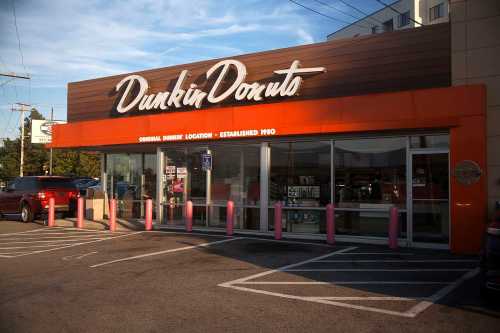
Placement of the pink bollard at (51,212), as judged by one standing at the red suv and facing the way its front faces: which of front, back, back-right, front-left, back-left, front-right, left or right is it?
back-left

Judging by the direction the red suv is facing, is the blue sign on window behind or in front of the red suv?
behind

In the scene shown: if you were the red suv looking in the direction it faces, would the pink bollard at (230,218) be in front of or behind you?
behind

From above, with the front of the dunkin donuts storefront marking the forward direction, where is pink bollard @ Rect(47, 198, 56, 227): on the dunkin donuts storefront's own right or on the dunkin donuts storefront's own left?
on the dunkin donuts storefront's own right

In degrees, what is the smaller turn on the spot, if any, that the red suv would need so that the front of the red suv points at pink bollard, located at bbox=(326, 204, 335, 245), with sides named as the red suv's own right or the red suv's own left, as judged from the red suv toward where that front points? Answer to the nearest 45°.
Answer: approximately 180°

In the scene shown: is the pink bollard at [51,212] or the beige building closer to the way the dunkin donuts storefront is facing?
the pink bollard

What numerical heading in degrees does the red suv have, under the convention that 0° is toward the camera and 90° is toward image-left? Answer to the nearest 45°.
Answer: approximately 135°

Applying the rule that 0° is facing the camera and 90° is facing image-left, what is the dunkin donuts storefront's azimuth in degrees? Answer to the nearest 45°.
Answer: approximately 45°

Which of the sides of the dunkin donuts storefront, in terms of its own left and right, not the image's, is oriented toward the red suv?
right
